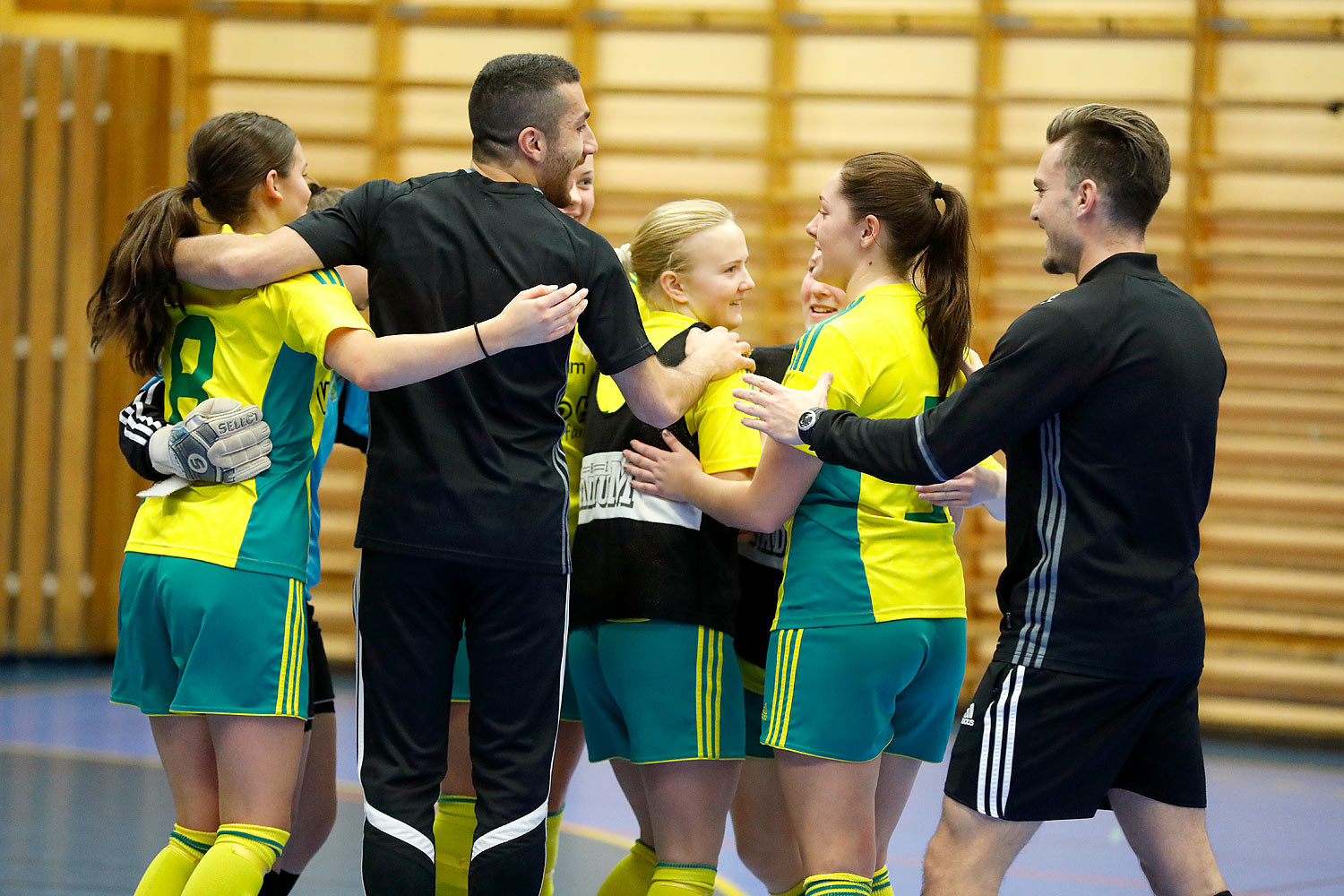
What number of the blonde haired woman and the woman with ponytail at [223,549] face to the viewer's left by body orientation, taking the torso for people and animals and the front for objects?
0

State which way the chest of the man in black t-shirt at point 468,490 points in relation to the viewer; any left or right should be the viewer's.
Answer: facing away from the viewer

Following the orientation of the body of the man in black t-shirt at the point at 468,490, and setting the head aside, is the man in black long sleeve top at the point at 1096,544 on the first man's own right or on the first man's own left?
on the first man's own right

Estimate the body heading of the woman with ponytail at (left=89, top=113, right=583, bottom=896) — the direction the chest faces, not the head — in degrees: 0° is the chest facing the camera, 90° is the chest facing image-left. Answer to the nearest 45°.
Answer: approximately 225°

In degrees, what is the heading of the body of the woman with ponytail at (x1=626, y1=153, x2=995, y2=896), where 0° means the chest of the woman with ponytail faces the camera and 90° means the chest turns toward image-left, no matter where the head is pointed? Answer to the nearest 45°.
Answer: approximately 135°

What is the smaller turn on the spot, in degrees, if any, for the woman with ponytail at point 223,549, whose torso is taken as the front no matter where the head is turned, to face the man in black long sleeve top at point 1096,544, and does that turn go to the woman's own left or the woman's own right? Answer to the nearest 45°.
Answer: approximately 90° to the woman's own right

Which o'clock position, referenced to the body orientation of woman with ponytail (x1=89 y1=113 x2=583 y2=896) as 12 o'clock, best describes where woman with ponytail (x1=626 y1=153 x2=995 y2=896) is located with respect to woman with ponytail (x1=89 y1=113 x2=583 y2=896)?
woman with ponytail (x1=626 y1=153 x2=995 y2=896) is roughly at 2 o'clock from woman with ponytail (x1=89 y1=113 x2=583 y2=896).

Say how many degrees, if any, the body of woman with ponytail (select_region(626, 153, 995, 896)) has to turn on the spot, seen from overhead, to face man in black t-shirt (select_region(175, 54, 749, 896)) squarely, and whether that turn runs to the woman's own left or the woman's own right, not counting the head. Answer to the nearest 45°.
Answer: approximately 45° to the woman's own left
